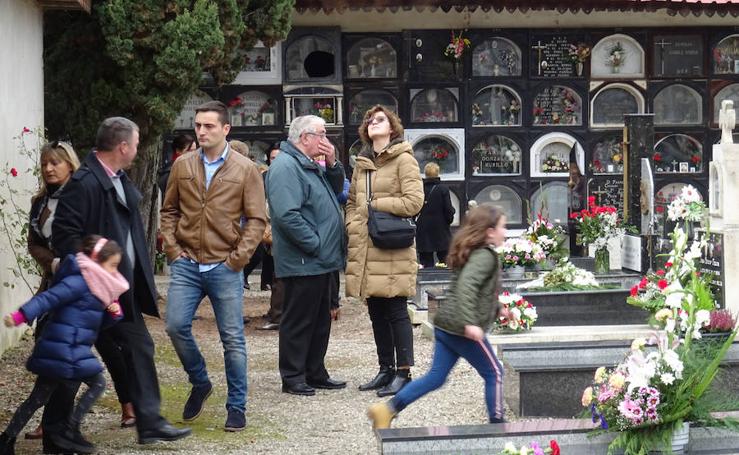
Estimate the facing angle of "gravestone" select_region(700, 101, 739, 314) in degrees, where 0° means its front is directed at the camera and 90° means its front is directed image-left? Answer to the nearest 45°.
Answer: approximately 45°

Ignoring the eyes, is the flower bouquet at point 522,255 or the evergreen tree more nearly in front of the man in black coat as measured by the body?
the flower bouquet

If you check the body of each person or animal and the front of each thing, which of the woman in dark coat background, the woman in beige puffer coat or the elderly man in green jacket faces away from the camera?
the woman in dark coat background

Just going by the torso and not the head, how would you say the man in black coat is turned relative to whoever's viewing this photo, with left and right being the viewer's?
facing to the right of the viewer

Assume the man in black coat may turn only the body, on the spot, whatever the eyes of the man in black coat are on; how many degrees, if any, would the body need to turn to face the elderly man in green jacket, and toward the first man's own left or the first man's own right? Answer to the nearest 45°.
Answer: approximately 45° to the first man's own left

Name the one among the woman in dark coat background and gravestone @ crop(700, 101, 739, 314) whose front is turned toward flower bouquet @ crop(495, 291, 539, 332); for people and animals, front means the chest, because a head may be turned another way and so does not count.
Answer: the gravestone

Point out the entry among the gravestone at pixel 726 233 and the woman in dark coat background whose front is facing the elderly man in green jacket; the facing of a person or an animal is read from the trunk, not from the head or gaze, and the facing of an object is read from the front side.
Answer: the gravestone

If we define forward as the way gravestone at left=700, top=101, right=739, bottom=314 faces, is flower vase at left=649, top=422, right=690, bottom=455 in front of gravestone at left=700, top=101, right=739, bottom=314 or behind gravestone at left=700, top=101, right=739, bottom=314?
in front

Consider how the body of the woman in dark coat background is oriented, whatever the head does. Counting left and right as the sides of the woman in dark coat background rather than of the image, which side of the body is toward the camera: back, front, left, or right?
back

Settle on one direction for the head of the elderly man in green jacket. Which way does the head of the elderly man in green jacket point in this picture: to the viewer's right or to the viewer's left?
to the viewer's right
